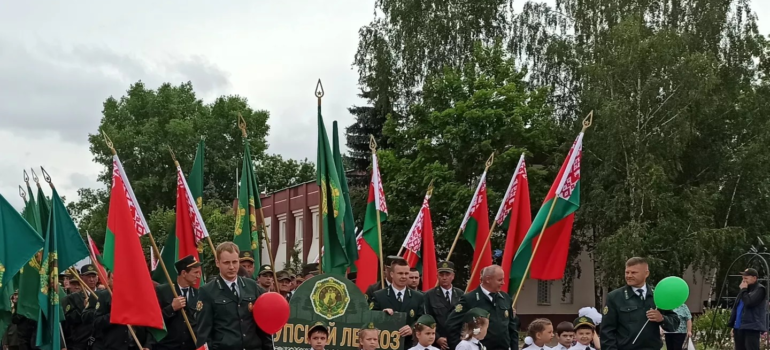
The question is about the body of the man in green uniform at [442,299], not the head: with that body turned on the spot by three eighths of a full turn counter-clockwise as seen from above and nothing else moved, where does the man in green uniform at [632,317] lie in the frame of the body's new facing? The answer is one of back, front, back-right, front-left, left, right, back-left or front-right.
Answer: right

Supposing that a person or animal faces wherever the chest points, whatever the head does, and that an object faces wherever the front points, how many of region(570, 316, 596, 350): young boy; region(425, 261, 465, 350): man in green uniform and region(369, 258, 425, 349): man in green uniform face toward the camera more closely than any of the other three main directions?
3

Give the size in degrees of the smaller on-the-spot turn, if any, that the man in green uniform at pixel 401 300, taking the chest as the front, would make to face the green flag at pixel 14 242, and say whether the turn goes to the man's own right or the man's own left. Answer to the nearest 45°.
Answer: approximately 90° to the man's own right

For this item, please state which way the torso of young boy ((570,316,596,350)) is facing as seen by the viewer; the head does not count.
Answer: toward the camera

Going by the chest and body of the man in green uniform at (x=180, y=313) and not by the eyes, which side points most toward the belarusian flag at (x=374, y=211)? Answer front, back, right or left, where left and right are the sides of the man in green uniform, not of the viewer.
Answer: left

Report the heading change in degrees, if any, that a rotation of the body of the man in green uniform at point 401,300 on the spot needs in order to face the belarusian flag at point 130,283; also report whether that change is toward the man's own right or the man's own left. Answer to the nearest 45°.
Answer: approximately 45° to the man's own right

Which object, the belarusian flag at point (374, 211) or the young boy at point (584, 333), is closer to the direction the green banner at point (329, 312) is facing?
the young boy

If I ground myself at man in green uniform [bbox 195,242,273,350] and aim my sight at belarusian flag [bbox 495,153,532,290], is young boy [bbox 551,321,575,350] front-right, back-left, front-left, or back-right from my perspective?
front-right

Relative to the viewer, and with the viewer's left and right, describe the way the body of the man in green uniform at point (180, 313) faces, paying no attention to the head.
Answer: facing the viewer and to the right of the viewer

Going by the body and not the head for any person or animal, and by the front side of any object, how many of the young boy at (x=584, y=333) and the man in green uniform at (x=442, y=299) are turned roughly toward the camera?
2

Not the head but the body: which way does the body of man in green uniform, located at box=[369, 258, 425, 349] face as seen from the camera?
toward the camera

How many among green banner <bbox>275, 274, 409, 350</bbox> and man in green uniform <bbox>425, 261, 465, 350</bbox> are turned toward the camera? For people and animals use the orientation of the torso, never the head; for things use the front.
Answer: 2

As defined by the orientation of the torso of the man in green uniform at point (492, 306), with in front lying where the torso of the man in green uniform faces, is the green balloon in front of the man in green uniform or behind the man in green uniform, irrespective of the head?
in front

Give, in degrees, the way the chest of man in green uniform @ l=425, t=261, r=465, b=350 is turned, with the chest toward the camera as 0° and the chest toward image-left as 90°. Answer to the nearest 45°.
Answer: approximately 0°

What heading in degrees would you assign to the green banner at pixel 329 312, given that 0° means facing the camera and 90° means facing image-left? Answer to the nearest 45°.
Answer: approximately 0°
